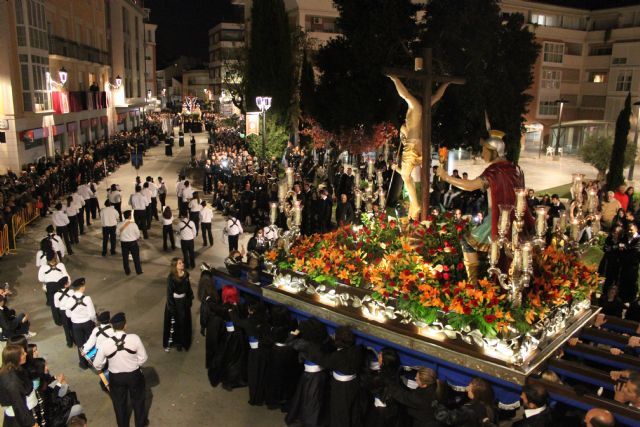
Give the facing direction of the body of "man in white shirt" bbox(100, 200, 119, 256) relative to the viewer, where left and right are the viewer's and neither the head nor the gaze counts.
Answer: facing away from the viewer

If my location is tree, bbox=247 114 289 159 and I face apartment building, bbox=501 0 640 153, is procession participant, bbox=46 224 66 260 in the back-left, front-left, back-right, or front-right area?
back-right

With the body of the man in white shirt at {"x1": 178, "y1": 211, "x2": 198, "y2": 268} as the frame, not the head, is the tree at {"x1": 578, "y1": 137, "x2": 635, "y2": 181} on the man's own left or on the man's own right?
on the man's own right

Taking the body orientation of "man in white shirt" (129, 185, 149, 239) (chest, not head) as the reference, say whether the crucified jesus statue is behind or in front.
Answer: behind

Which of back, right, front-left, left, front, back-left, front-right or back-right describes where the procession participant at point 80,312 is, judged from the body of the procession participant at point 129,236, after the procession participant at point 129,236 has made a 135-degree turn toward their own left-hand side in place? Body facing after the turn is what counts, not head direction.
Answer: front-left

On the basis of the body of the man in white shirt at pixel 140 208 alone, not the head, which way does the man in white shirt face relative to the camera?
away from the camera

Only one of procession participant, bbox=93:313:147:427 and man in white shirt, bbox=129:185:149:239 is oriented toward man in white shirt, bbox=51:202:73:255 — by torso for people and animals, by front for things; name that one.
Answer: the procession participant

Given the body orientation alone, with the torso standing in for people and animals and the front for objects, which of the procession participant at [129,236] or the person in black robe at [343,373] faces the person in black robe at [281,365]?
the person in black robe at [343,373]
